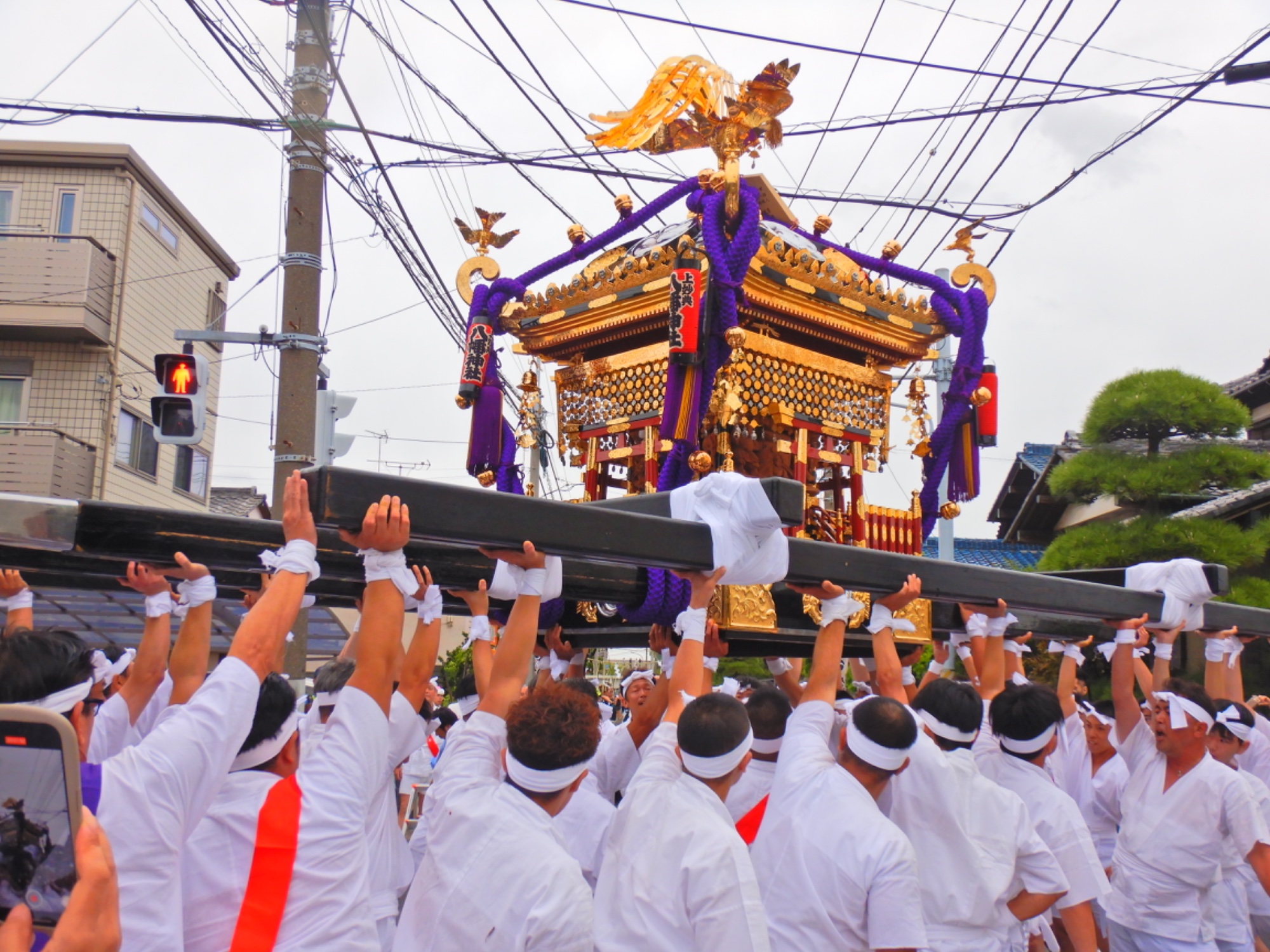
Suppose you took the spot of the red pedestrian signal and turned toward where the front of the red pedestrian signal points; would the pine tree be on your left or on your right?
on your left

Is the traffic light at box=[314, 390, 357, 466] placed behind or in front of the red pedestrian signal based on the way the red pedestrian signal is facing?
behind

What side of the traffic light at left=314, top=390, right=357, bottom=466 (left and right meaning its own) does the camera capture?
right

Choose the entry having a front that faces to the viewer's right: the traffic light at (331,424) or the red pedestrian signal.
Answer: the traffic light

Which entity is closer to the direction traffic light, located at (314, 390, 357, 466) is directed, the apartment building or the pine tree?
the pine tree

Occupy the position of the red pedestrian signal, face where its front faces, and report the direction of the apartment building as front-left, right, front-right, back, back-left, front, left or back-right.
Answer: back-right

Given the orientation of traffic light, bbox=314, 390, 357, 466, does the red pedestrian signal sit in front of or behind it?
behind

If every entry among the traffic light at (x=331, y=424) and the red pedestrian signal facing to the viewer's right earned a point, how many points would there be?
1

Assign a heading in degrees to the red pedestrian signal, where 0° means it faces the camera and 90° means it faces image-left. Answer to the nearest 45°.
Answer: approximately 45°

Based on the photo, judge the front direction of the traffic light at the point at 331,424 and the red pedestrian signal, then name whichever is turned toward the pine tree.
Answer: the traffic light

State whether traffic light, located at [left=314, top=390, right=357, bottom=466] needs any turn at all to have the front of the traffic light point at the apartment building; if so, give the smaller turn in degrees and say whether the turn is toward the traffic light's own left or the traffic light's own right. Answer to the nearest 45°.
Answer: approximately 135° to the traffic light's own left
